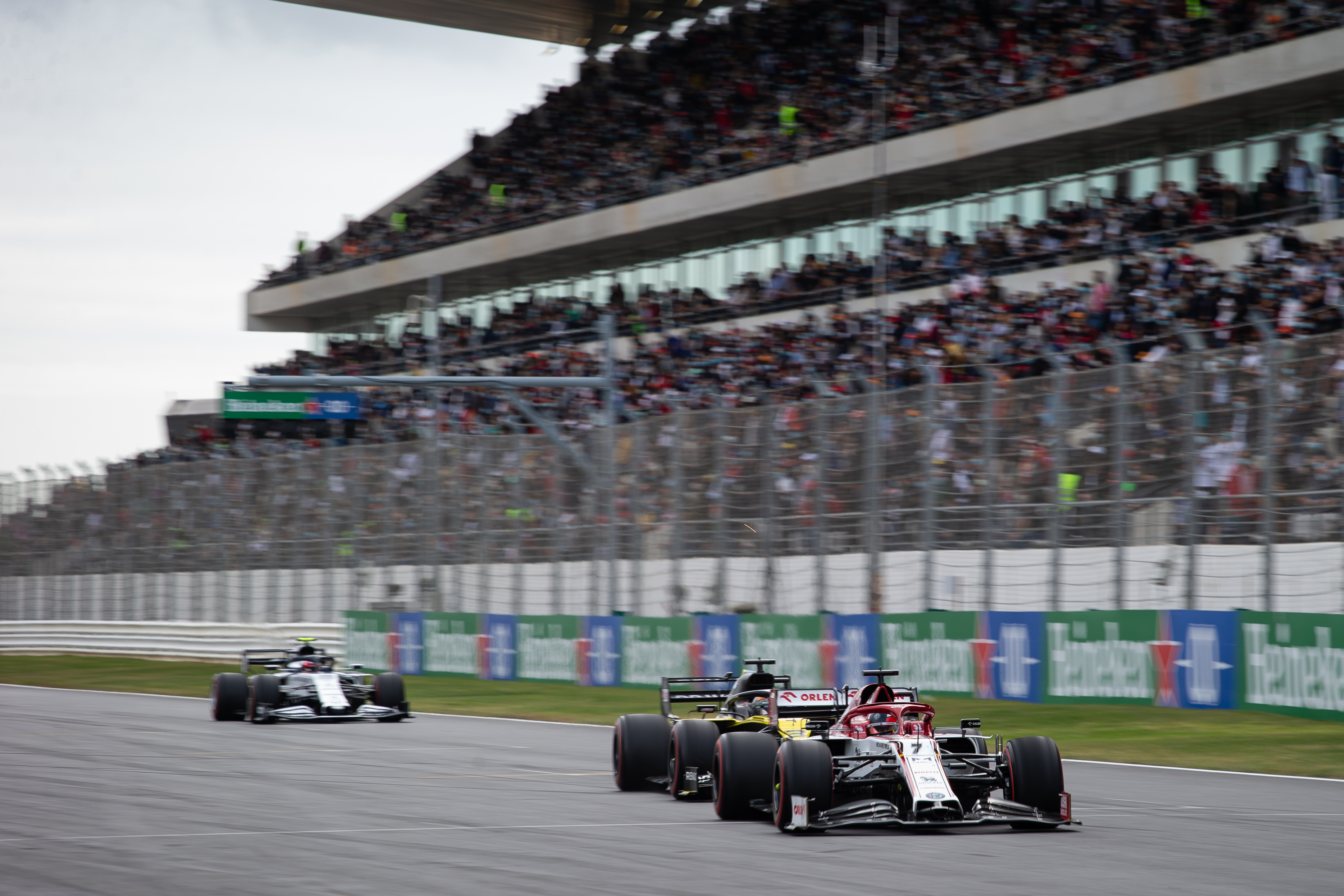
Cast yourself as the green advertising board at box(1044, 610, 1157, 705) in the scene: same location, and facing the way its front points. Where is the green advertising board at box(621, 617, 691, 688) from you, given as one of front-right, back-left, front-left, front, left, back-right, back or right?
back-right

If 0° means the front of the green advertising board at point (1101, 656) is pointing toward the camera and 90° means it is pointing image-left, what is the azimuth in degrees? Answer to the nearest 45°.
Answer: approximately 0°

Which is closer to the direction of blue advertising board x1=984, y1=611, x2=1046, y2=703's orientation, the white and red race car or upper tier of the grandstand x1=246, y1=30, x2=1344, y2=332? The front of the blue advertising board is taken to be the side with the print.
the white and red race car

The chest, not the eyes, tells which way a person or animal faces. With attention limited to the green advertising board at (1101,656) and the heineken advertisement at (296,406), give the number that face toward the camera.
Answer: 2

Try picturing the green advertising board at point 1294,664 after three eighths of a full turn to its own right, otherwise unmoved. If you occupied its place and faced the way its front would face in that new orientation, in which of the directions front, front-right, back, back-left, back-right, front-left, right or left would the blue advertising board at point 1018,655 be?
front-left

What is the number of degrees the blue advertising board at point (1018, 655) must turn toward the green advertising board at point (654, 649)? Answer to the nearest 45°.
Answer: approximately 135° to its right

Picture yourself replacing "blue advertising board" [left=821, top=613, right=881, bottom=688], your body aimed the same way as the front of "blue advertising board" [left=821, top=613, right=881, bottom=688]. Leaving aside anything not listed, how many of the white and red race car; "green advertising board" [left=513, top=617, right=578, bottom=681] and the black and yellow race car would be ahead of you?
2

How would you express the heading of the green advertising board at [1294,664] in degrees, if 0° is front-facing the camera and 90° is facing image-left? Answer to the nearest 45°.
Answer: approximately 45°

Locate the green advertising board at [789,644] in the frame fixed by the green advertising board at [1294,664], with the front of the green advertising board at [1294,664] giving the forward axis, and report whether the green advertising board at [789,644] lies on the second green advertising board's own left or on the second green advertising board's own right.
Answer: on the second green advertising board's own right
